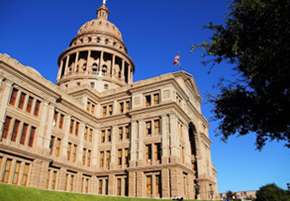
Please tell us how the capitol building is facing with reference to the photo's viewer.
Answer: facing the viewer and to the right of the viewer

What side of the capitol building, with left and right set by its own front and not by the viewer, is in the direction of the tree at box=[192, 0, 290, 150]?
front
